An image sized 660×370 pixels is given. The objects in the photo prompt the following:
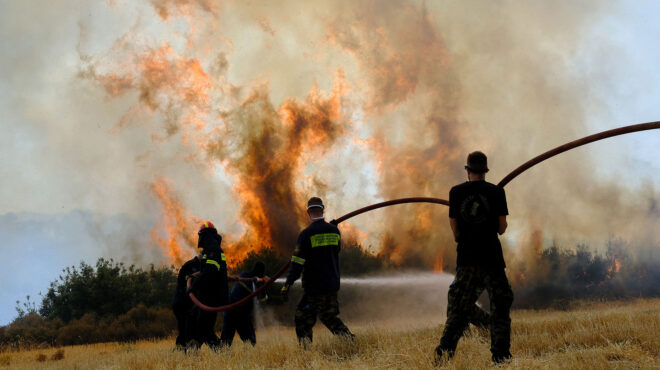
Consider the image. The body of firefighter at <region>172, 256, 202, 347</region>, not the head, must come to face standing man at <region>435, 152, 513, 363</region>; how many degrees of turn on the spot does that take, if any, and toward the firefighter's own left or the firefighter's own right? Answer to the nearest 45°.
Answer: approximately 45° to the firefighter's own right

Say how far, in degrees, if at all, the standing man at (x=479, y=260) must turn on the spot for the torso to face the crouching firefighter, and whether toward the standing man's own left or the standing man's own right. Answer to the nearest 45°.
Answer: approximately 45° to the standing man's own left

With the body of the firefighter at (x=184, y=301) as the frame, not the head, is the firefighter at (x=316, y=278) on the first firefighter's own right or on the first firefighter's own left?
on the first firefighter's own right

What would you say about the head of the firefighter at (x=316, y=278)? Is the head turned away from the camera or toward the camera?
away from the camera

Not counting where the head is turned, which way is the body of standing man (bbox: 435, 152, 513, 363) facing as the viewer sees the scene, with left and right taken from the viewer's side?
facing away from the viewer

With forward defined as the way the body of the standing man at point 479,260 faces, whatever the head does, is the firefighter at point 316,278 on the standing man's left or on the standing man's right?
on the standing man's left

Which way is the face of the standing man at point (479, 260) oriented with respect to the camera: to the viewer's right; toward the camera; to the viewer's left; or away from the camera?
away from the camera

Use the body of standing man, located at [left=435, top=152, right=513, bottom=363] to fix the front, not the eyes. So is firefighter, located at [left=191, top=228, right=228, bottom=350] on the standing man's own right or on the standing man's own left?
on the standing man's own left
